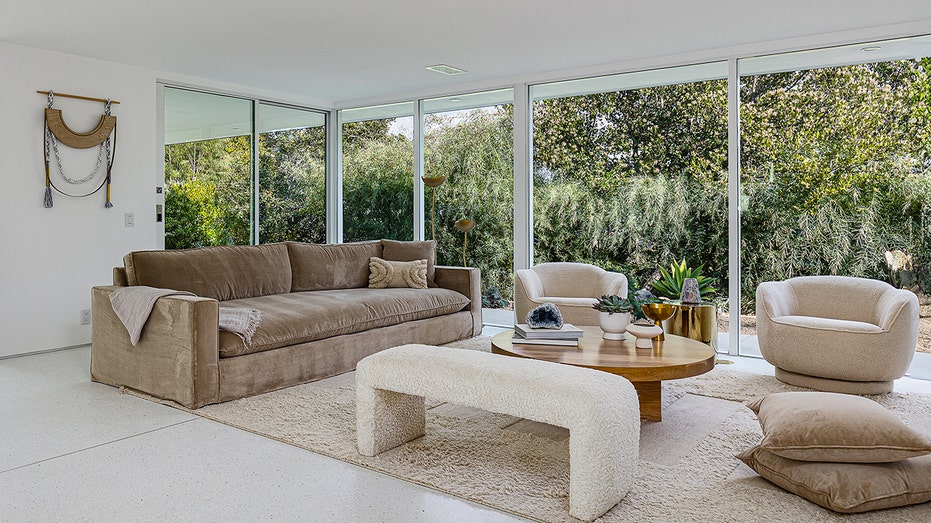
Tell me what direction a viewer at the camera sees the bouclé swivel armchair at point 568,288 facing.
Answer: facing the viewer

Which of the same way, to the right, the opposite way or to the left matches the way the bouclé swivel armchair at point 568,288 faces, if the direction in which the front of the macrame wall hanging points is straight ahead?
to the right

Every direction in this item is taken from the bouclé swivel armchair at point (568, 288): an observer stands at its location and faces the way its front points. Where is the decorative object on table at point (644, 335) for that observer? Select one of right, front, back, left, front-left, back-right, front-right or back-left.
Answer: front

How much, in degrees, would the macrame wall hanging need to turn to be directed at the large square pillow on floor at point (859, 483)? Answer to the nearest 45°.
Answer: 0° — it already faces it

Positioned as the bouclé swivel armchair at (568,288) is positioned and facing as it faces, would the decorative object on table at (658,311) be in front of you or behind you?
in front

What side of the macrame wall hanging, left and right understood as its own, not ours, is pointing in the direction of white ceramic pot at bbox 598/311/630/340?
front

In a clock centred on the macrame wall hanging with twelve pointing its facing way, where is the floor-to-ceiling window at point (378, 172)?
The floor-to-ceiling window is roughly at 10 o'clock from the macrame wall hanging.

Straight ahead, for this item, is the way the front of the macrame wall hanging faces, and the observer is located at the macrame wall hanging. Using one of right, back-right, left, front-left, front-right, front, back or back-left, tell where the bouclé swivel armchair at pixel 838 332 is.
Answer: front

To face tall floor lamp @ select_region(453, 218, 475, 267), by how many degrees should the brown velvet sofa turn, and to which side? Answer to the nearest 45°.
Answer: approximately 90° to its left

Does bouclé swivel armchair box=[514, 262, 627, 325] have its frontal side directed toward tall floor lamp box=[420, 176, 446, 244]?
no

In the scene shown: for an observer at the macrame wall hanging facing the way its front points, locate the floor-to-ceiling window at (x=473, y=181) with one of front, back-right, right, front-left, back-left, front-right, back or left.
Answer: front-left

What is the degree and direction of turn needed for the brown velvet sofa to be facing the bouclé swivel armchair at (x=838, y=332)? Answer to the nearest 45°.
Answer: approximately 45° to its left

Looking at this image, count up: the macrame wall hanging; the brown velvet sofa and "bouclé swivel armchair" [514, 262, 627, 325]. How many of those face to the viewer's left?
0

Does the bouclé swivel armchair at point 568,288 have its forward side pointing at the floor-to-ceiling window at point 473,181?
no

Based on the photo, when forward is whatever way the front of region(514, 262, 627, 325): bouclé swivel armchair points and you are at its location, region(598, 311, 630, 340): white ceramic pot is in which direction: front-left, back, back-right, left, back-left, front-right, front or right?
front

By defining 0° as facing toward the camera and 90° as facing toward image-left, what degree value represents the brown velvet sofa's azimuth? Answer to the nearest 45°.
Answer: approximately 315°

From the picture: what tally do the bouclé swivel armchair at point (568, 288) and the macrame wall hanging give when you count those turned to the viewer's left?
0
